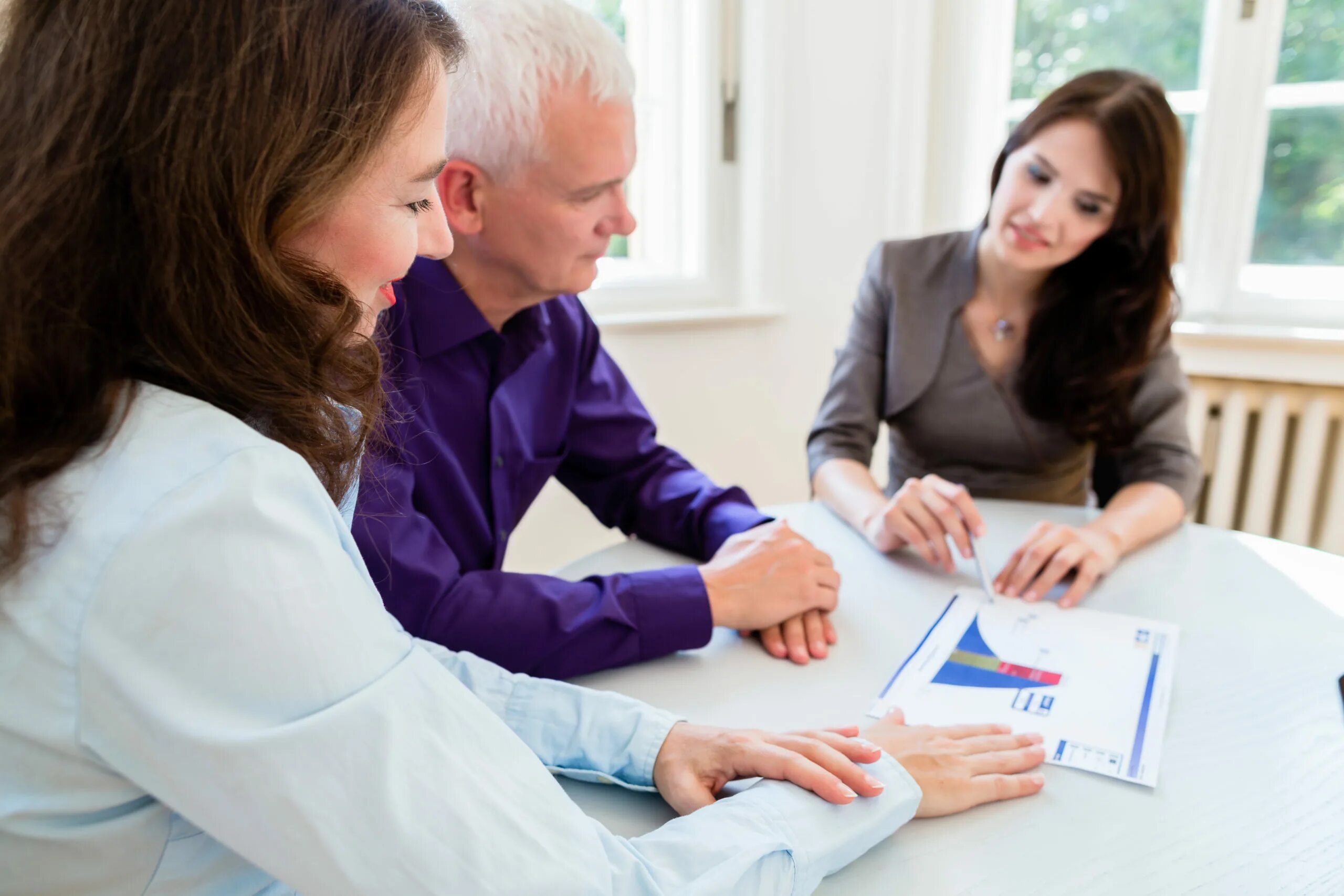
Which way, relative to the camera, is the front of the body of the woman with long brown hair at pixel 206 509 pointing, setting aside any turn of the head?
to the viewer's right

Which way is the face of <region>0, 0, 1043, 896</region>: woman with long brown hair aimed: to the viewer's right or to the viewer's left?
to the viewer's right

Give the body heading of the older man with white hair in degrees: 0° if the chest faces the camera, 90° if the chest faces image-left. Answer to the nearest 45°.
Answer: approximately 315°

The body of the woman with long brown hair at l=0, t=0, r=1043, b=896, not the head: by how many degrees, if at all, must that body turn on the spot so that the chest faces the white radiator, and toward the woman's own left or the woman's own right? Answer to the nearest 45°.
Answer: approximately 45° to the woman's own left

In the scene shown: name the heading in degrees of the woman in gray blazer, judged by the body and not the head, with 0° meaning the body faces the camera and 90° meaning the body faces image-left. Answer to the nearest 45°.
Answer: approximately 0°

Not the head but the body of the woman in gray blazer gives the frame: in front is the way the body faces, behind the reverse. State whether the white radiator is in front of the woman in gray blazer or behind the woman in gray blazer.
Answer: behind

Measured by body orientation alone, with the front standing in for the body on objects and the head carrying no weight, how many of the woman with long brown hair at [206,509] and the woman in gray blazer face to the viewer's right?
1

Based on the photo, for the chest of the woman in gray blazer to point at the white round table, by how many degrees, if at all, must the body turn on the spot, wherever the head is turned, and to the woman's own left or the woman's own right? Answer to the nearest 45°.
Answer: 0° — they already face it

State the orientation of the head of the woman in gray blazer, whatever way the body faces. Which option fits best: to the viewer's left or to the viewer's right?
to the viewer's left
